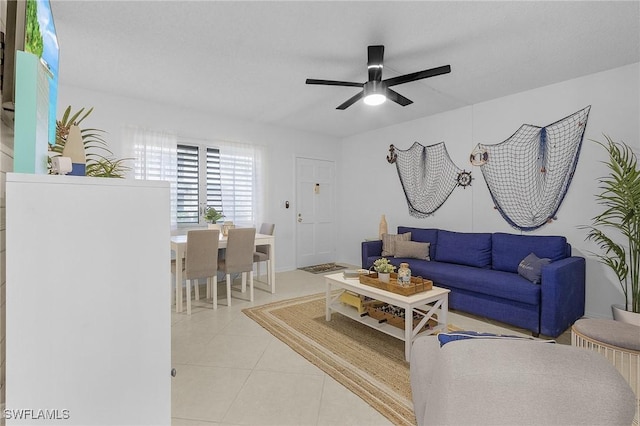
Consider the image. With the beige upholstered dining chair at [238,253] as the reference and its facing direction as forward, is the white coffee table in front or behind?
behind

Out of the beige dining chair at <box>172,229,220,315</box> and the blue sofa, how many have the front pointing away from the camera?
1

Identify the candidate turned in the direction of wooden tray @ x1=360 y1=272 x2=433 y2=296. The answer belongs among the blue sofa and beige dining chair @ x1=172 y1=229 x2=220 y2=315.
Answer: the blue sofa

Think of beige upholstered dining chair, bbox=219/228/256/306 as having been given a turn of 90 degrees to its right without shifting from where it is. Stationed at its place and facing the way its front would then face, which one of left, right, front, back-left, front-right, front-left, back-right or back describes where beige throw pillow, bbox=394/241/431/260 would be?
front-right

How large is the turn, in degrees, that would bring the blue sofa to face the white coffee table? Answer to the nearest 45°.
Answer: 0° — it already faces it

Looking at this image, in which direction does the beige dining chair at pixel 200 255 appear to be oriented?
away from the camera

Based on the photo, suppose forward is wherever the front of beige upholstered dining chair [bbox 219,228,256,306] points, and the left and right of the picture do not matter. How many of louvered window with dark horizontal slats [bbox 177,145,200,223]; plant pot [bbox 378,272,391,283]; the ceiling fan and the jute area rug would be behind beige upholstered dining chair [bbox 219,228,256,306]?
3

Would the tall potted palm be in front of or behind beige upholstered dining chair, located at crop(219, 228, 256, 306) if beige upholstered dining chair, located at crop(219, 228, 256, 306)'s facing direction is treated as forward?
behind

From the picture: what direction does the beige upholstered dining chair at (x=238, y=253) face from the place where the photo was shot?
facing away from the viewer and to the left of the viewer

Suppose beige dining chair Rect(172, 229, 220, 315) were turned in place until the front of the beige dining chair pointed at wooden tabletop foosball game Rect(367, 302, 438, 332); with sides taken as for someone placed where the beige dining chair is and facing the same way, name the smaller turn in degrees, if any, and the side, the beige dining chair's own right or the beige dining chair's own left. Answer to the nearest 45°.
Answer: approximately 135° to the beige dining chair's own right

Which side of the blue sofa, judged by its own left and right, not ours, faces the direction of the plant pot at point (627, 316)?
left

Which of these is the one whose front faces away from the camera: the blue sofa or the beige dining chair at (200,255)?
the beige dining chair

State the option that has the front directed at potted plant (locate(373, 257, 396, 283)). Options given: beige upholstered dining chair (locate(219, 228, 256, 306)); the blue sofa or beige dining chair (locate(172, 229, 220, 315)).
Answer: the blue sofa

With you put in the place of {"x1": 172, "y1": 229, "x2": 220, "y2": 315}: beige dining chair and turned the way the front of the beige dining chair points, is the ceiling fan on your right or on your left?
on your right

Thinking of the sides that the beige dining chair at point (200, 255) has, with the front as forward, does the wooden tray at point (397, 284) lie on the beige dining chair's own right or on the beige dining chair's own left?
on the beige dining chair's own right
